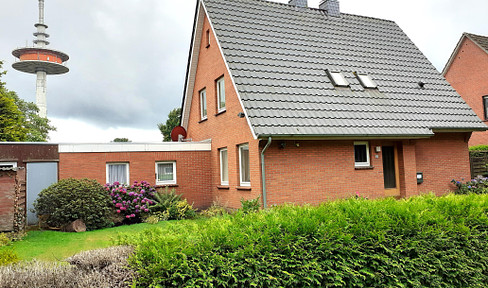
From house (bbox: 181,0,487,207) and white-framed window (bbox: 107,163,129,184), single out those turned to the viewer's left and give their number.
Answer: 0

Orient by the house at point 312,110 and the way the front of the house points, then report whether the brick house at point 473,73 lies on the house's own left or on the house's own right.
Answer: on the house's own left

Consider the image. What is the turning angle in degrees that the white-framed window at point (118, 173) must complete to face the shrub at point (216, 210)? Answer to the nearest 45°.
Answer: approximately 90° to its left

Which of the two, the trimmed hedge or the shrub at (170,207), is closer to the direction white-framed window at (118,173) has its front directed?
the trimmed hedge

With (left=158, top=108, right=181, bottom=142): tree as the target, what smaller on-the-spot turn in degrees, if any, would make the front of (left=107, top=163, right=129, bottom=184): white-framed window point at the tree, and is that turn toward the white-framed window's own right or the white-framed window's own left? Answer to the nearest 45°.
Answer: approximately 180°

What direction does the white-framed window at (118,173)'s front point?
toward the camera

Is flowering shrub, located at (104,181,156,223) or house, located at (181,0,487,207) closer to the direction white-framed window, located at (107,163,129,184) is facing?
the flowering shrub

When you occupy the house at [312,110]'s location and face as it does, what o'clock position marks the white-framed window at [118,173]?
The white-framed window is roughly at 4 o'clock from the house.

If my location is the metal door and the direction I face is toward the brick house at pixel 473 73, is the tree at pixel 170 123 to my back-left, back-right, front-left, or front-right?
front-left

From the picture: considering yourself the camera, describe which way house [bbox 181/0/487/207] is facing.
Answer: facing the viewer and to the right of the viewer

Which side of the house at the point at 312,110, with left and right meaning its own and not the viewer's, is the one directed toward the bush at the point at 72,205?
right

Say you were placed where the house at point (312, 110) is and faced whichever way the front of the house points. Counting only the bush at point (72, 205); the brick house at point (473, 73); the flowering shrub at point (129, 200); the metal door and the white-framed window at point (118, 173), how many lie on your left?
1

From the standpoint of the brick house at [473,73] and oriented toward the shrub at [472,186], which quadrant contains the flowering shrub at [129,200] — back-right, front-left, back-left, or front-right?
front-right

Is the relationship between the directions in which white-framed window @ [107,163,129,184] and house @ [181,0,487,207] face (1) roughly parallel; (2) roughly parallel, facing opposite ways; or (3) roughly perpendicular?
roughly parallel

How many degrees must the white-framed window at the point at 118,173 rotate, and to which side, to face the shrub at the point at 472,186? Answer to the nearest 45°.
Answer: approximately 90° to its left
